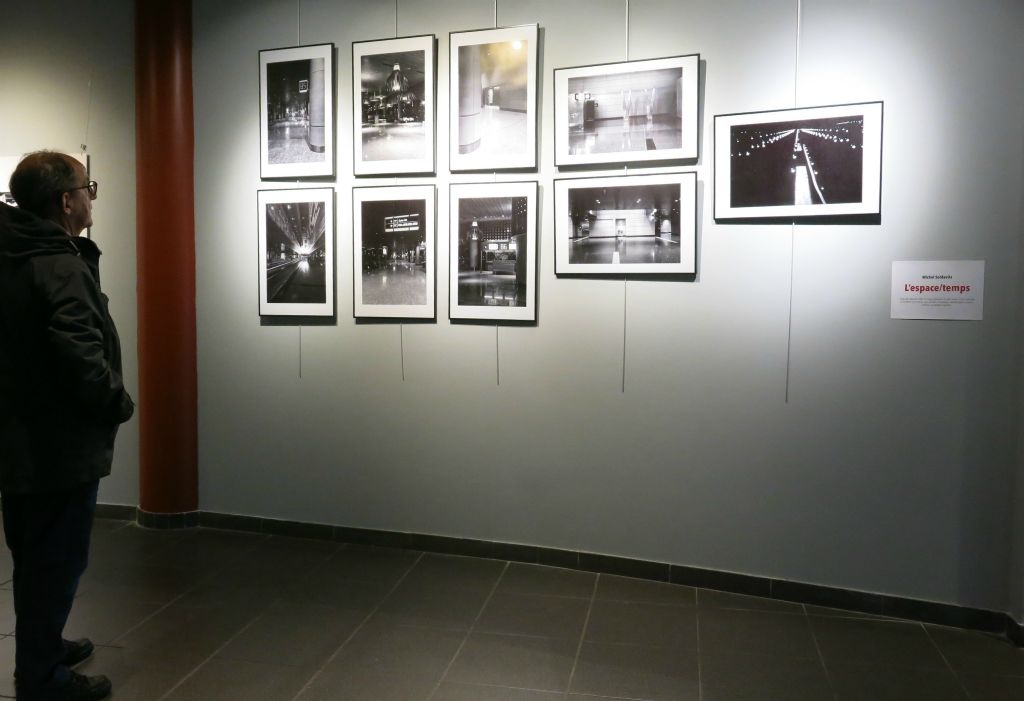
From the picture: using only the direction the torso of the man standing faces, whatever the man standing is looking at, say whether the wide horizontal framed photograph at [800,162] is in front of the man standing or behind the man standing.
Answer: in front

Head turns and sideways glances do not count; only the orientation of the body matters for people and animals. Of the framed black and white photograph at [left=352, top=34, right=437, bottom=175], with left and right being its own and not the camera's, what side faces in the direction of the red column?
right

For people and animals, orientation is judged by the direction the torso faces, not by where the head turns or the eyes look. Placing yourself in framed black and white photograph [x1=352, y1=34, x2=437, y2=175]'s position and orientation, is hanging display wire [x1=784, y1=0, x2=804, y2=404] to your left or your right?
on your left

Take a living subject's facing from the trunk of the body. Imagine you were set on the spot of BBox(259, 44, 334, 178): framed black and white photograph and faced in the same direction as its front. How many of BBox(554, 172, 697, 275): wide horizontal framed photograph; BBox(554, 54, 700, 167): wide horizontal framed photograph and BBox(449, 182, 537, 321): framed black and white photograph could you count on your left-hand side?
3

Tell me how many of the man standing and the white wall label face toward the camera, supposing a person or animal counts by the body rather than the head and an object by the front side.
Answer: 1

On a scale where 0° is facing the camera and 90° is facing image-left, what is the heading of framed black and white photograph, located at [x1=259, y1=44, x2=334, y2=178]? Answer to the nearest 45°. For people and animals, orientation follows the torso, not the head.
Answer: approximately 45°

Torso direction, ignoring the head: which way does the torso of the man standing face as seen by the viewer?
to the viewer's right

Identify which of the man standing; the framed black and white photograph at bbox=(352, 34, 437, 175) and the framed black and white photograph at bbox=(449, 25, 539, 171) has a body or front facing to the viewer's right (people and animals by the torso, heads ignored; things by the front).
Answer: the man standing

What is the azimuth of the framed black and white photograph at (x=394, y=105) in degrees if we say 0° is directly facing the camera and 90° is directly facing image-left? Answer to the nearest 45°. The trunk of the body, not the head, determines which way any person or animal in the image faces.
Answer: approximately 45°

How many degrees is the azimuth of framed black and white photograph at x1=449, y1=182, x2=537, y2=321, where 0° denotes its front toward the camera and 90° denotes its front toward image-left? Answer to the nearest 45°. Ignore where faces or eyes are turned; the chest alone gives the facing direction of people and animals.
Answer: approximately 45°
